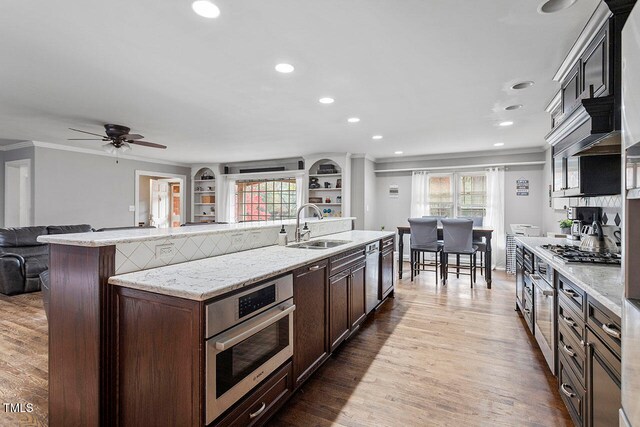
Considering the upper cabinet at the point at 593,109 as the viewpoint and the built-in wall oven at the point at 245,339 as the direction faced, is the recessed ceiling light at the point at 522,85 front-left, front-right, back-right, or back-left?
back-right

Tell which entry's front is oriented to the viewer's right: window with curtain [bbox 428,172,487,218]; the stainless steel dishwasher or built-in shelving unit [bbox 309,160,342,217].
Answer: the stainless steel dishwasher

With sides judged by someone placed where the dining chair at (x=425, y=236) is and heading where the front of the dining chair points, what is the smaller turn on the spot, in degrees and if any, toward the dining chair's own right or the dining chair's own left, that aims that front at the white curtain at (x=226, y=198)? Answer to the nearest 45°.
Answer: approximately 90° to the dining chair's own left

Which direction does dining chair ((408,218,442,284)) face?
away from the camera

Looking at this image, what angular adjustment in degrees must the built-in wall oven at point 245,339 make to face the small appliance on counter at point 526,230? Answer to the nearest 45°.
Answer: approximately 90° to its left

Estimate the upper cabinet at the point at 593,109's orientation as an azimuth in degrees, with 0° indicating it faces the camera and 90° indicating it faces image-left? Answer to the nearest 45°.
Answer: approximately 90°

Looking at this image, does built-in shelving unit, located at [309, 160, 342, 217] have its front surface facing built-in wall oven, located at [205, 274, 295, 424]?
yes

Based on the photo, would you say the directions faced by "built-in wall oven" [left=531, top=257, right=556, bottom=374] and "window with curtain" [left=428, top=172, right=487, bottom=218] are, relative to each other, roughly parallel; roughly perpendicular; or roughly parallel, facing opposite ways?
roughly perpendicular

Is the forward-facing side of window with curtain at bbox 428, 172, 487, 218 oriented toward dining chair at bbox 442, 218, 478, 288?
yes

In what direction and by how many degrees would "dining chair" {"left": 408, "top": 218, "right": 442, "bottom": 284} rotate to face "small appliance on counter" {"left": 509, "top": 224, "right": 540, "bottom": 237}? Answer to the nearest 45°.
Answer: approximately 45° to its right

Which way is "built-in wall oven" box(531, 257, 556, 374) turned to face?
to the viewer's left

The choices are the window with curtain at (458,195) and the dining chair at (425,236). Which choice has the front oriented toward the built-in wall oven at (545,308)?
the window with curtain

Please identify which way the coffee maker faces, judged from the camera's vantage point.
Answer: facing to the left of the viewer

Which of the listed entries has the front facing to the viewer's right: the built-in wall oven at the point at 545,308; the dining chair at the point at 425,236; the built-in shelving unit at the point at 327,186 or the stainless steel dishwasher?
the stainless steel dishwasher

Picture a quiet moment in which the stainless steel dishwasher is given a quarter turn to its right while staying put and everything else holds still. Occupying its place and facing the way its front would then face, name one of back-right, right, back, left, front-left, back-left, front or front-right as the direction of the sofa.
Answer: right
